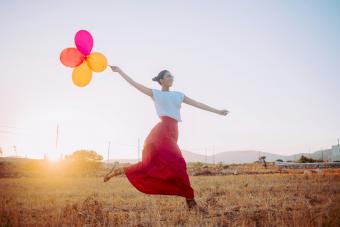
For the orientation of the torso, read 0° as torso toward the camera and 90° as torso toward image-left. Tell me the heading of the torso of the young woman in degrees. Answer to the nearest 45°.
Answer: approximately 315°
